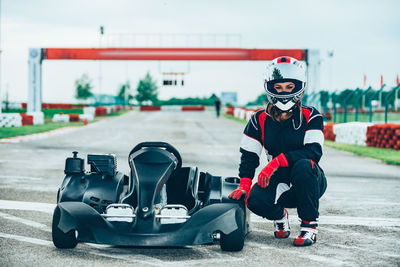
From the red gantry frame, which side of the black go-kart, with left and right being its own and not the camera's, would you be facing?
back

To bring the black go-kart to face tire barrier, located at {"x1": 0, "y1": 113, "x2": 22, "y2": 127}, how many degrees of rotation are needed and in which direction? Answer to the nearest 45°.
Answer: approximately 180°

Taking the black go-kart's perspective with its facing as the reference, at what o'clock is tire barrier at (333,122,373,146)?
The tire barrier is roughly at 7 o'clock from the black go-kart.

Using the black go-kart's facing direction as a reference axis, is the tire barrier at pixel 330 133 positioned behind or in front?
behind

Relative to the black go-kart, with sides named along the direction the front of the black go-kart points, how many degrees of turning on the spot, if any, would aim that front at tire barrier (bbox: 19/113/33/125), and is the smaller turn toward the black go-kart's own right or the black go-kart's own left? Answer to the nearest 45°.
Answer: approximately 180°

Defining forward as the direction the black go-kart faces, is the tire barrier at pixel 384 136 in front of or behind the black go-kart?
behind

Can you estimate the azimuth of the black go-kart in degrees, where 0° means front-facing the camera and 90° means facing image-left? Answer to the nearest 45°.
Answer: approximately 0°

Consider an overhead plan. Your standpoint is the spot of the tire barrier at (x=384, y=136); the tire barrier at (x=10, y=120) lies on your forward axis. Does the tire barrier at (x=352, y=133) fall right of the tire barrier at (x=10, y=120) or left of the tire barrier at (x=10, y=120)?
right
